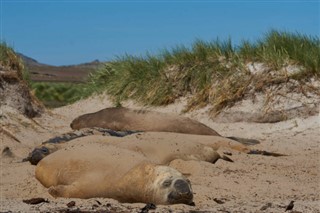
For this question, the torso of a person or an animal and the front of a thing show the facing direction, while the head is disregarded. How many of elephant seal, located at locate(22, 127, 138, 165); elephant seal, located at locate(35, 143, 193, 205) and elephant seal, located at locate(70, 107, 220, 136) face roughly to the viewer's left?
2

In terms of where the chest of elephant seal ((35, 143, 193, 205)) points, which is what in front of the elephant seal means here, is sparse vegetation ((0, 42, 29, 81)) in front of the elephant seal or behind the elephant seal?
behind

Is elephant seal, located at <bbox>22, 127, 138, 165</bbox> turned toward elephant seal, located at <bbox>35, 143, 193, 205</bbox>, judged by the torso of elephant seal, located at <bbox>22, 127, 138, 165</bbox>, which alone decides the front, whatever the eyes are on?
no

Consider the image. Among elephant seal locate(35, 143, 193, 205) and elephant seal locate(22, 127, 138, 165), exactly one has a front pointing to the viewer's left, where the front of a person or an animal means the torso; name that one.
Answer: elephant seal locate(22, 127, 138, 165)

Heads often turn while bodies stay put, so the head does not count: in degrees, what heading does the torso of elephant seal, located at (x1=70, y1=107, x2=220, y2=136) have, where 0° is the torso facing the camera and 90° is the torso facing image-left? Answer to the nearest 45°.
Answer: approximately 90°

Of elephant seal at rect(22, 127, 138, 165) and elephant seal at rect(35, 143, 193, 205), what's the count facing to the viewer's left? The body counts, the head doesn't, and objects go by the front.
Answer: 1

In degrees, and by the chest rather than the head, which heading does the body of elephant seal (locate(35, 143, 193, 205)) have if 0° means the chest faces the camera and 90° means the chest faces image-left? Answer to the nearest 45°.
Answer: approximately 315°

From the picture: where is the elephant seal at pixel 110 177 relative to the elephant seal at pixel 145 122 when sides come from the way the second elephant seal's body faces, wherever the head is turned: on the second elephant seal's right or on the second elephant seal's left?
on the second elephant seal's left

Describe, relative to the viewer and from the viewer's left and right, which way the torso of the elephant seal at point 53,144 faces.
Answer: facing to the left of the viewer

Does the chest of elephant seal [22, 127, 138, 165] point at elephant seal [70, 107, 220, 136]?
no

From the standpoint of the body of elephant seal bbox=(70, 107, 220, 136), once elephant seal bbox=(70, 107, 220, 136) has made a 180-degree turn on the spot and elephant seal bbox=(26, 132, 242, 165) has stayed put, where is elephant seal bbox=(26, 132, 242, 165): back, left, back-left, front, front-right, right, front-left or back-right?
right
